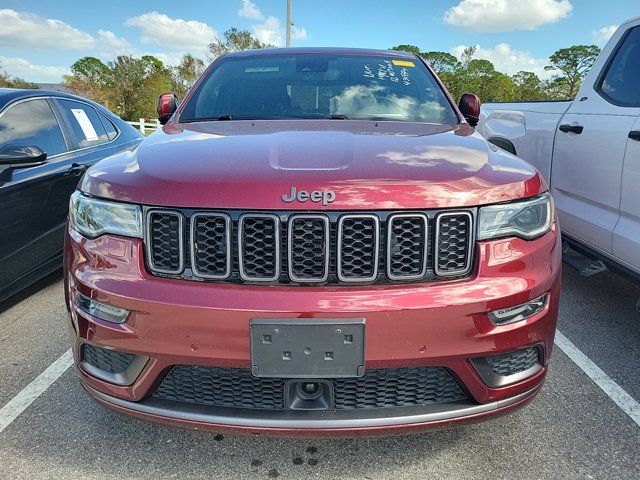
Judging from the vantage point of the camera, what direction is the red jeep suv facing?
facing the viewer

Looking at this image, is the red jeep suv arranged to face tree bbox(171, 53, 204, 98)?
no

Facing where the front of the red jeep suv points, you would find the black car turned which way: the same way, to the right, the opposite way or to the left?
the same way

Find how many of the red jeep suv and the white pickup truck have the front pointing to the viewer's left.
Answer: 0

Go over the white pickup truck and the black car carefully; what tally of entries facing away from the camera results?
0

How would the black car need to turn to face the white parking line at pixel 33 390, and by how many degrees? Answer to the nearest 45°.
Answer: approximately 45° to its left

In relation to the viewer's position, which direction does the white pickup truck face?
facing the viewer and to the right of the viewer

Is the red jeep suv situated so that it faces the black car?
no

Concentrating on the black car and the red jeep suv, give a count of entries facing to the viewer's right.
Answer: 0

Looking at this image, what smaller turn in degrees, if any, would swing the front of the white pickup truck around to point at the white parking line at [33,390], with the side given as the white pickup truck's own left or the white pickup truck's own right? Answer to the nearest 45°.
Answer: approximately 90° to the white pickup truck's own right

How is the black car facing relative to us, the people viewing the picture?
facing the viewer and to the left of the viewer

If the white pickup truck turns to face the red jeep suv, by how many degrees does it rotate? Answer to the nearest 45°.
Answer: approximately 45° to its right

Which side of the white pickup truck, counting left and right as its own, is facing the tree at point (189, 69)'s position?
back

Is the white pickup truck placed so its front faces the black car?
no

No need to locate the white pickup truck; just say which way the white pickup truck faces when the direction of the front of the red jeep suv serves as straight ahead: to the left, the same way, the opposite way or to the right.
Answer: the same way
